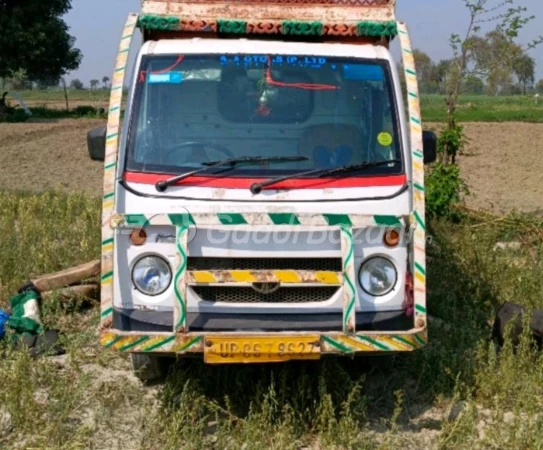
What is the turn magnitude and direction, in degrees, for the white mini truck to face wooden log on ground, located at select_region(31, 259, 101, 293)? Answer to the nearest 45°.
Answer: approximately 135° to its right

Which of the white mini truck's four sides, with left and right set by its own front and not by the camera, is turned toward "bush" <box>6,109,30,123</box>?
back

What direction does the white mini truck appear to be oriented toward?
toward the camera

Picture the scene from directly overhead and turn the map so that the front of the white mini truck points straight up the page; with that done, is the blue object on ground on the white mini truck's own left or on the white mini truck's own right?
on the white mini truck's own right

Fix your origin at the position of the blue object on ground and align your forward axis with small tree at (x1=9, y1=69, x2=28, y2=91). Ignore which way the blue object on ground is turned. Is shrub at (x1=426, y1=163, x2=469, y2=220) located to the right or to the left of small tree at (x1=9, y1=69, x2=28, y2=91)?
right

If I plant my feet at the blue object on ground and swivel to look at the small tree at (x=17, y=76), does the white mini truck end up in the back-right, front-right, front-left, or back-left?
back-right

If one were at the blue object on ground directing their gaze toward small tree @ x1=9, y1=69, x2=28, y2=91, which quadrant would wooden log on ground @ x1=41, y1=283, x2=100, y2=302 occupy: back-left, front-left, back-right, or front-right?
front-right

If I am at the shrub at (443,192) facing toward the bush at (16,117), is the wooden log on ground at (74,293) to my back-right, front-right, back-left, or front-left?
back-left

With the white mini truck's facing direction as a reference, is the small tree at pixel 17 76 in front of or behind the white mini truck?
behind
